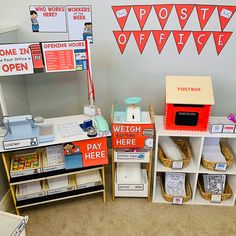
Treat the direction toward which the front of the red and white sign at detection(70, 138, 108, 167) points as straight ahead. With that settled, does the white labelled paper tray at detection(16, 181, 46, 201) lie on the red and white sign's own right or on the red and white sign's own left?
on the red and white sign's own right

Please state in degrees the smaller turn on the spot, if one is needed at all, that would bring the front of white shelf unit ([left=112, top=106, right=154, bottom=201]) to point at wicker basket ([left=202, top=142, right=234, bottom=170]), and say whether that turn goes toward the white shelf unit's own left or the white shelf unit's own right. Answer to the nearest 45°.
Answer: approximately 90° to the white shelf unit's own left

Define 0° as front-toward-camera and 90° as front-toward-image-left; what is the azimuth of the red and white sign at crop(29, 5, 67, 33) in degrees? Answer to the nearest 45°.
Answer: approximately 0°

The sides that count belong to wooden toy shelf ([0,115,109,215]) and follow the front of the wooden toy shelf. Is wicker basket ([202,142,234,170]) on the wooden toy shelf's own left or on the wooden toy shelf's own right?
on the wooden toy shelf's own left

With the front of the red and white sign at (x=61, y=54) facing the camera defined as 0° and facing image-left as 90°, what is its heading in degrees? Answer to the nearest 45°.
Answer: approximately 0°

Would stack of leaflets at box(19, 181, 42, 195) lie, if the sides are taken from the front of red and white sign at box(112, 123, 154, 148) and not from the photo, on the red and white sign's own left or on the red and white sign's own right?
on the red and white sign's own right

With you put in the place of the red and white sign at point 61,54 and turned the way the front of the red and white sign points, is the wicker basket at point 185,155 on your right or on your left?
on your left
